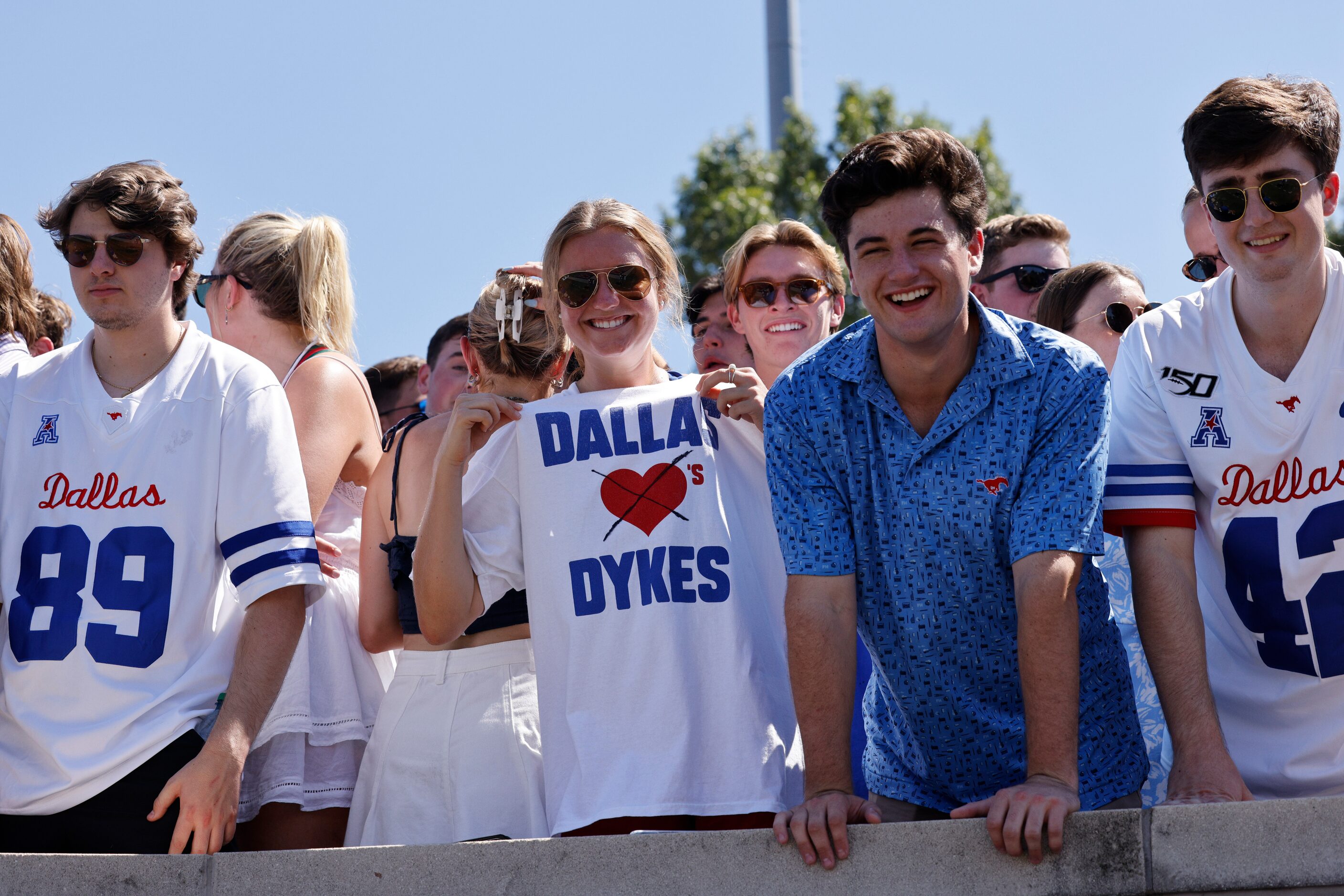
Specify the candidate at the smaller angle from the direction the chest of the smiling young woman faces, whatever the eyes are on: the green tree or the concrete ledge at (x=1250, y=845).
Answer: the concrete ledge

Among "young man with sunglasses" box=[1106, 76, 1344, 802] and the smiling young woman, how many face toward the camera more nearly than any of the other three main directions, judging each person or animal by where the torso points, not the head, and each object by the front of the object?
2

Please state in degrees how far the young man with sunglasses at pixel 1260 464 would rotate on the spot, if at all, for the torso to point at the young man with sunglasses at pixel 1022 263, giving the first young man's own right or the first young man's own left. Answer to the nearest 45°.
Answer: approximately 180°

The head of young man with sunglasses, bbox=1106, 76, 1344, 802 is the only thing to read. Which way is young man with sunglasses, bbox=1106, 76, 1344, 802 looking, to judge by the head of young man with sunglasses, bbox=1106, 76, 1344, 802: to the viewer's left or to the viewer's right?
to the viewer's left

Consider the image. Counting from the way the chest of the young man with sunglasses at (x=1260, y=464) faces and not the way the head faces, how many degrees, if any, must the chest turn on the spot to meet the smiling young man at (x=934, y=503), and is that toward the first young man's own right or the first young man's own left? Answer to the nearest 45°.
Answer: approximately 45° to the first young man's own right

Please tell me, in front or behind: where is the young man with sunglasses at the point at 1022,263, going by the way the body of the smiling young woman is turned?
behind

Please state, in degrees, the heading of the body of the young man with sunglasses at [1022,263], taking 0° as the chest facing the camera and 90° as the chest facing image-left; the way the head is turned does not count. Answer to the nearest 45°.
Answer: approximately 315°

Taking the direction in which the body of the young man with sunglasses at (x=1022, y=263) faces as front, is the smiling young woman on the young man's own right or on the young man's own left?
on the young man's own right
